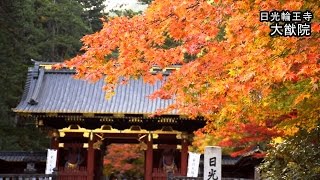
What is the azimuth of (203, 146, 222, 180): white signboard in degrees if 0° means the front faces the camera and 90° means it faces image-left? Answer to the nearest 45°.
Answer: approximately 0°

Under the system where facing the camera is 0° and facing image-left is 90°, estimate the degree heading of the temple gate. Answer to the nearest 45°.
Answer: approximately 0°

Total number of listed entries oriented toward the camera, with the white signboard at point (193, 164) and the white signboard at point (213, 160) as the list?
2

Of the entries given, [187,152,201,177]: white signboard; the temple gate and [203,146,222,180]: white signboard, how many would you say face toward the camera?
3

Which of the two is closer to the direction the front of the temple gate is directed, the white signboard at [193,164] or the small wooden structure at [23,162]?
the white signboard

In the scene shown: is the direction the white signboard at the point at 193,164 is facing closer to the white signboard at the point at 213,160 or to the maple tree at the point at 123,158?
the white signboard

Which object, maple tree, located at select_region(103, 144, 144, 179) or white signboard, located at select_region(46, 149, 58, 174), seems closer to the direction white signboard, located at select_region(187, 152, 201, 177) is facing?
the white signboard

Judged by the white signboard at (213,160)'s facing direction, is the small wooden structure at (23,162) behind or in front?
behind

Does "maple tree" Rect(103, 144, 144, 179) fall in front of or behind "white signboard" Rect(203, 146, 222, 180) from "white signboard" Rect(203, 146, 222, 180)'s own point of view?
behind
